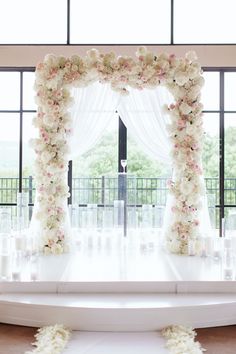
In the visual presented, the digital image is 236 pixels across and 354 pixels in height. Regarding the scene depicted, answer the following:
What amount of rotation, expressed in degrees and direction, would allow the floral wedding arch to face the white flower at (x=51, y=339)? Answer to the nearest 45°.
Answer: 0° — it already faces it

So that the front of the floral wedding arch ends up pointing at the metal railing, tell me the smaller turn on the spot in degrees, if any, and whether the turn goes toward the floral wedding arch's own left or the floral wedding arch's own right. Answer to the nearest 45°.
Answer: approximately 180°

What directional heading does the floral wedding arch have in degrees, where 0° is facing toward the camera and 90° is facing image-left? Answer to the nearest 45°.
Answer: approximately 0°

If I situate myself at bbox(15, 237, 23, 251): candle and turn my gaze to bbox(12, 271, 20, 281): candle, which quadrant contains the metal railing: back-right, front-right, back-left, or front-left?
back-left
